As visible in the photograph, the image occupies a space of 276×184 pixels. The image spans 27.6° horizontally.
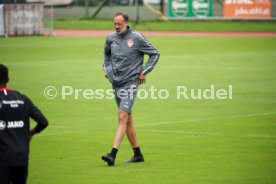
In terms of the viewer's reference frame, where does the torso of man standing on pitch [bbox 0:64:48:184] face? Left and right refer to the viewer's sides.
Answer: facing away from the viewer

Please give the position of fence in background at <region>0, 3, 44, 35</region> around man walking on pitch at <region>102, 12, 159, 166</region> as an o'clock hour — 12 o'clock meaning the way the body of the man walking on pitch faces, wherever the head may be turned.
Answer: The fence in background is roughly at 4 o'clock from the man walking on pitch.

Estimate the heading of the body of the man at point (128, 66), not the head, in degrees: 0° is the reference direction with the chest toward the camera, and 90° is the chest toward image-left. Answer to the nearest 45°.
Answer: approximately 45°

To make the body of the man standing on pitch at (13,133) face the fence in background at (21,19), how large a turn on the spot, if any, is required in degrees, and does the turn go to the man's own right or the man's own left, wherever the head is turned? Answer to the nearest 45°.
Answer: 0° — they already face it

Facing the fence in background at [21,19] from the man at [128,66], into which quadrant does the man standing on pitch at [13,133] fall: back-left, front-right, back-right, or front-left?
back-left

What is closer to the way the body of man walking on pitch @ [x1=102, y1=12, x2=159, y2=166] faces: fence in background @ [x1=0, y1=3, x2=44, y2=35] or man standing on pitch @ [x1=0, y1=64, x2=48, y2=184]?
the man standing on pitch
